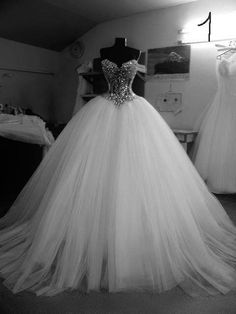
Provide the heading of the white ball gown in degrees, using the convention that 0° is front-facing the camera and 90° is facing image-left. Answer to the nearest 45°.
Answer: approximately 0°

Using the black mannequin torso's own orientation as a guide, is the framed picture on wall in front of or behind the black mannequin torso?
behind

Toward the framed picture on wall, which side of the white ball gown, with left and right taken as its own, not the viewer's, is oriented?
back

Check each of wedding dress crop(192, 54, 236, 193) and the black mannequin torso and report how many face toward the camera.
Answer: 2

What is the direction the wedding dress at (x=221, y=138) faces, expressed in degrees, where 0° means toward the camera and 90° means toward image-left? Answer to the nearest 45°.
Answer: approximately 0°

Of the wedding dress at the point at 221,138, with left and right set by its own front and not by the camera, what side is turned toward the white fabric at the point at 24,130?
right

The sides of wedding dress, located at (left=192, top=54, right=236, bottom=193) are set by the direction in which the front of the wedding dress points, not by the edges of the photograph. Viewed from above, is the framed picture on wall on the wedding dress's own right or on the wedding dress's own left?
on the wedding dress's own right

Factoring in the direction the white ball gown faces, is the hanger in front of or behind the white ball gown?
behind

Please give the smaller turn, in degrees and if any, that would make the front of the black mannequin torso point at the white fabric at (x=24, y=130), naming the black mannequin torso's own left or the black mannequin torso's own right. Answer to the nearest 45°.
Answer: approximately 135° to the black mannequin torso's own right
